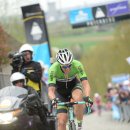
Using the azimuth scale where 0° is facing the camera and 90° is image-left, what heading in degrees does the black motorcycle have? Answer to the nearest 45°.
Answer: approximately 45°

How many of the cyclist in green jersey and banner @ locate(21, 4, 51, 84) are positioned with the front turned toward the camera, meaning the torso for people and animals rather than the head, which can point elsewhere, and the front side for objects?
2

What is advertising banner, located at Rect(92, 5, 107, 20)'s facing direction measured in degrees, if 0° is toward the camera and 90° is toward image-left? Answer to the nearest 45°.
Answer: approximately 0°

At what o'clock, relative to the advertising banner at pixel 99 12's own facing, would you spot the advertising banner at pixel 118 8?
the advertising banner at pixel 118 8 is roughly at 8 o'clock from the advertising banner at pixel 99 12.

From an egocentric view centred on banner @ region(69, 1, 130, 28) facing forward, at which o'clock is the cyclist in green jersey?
The cyclist in green jersey is roughly at 12 o'clock from the banner.

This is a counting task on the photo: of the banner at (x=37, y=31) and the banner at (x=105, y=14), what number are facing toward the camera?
2

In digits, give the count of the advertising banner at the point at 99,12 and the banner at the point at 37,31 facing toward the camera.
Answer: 2

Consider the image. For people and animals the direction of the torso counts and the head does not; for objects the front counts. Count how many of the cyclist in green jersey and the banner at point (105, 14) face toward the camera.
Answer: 2
